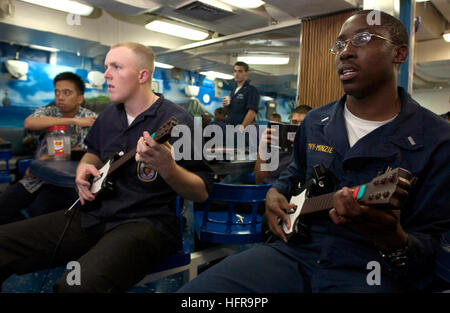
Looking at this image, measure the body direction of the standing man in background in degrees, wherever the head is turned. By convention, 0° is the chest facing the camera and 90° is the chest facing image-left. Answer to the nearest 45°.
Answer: approximately 45°

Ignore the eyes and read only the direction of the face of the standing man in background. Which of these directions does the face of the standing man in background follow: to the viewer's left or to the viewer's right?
to the viewer's left

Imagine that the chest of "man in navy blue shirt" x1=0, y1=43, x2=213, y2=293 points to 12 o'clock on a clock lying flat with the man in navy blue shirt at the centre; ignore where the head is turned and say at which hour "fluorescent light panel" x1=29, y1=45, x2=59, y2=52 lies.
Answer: The fluorescent light panel is roughly at 4 o'clock from the man in navy blue shirt.

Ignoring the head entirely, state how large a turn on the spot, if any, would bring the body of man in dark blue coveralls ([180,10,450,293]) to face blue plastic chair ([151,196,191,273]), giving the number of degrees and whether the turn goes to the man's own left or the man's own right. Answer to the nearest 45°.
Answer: approximately 45° to the man's own right

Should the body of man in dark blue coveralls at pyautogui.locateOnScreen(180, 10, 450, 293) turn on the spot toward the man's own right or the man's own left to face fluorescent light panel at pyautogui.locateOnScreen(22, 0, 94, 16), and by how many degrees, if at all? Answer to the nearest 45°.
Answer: approximately 90° to the man's own right

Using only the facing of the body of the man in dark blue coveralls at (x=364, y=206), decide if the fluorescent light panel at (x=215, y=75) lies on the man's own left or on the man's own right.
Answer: on the man's own right

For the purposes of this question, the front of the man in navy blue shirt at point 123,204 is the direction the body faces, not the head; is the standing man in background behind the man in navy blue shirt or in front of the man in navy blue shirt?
behind

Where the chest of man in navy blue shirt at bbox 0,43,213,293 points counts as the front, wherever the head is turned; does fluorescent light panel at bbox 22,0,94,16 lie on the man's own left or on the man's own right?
on the man's own right
